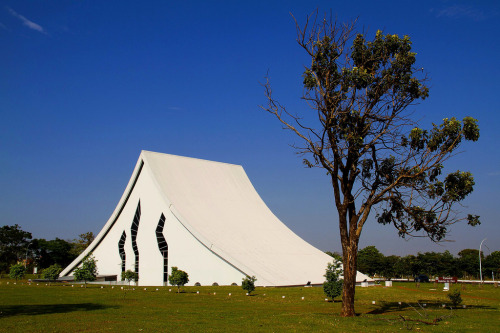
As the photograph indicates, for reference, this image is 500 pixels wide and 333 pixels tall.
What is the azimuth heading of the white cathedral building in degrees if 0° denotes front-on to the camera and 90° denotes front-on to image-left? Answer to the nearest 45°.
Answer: approximately 45°

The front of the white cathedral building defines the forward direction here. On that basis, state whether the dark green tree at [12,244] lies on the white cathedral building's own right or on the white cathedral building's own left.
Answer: on the white cathedral building's own right

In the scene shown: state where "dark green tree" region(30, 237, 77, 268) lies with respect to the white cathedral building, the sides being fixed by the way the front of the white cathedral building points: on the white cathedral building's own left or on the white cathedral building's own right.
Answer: on the white cathedral building's own right
